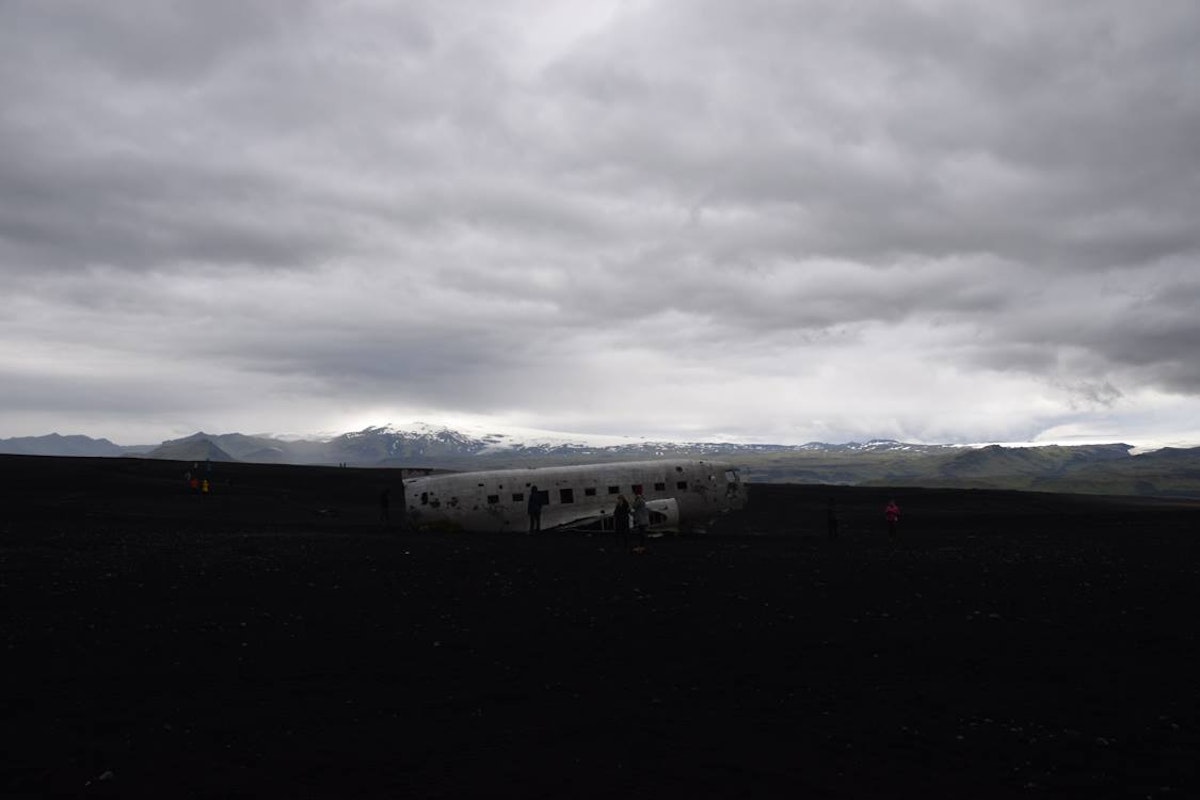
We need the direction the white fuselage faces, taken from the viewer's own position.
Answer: facing to the right of the viewer

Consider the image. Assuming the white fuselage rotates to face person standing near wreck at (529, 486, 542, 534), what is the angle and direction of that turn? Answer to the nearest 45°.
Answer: approximately 135° to its right

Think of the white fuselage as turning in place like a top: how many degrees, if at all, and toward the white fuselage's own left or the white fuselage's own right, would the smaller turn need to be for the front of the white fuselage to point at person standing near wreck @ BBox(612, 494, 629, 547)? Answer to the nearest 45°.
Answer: approximately 90° to the white fuselage's own right
